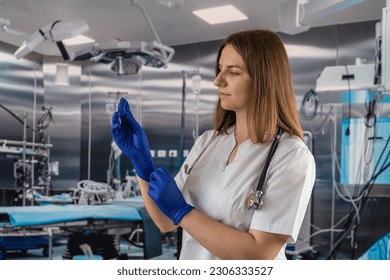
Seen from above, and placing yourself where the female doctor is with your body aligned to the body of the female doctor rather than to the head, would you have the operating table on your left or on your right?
on your right

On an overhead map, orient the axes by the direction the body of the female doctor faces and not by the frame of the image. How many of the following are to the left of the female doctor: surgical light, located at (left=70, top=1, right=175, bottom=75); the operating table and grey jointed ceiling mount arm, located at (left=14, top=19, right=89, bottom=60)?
0

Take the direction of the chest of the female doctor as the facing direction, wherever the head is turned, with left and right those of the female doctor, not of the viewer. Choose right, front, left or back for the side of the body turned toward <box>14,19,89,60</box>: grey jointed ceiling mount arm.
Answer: right

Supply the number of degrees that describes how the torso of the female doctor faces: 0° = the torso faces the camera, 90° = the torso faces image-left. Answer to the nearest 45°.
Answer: approximately 45°

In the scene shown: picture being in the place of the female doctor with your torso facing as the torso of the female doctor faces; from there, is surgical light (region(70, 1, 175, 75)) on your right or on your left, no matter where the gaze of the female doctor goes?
on your right

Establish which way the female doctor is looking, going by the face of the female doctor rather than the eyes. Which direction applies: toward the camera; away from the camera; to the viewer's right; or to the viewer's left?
to the viewer's left

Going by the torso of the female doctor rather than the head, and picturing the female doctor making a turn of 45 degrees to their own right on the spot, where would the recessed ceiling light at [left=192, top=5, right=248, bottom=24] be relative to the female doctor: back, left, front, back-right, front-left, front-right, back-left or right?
right
